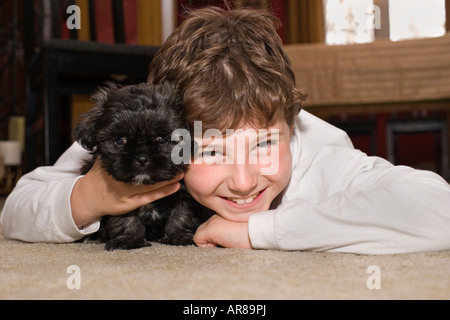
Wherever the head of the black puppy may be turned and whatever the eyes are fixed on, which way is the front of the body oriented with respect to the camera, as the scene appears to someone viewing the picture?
toward the camera
